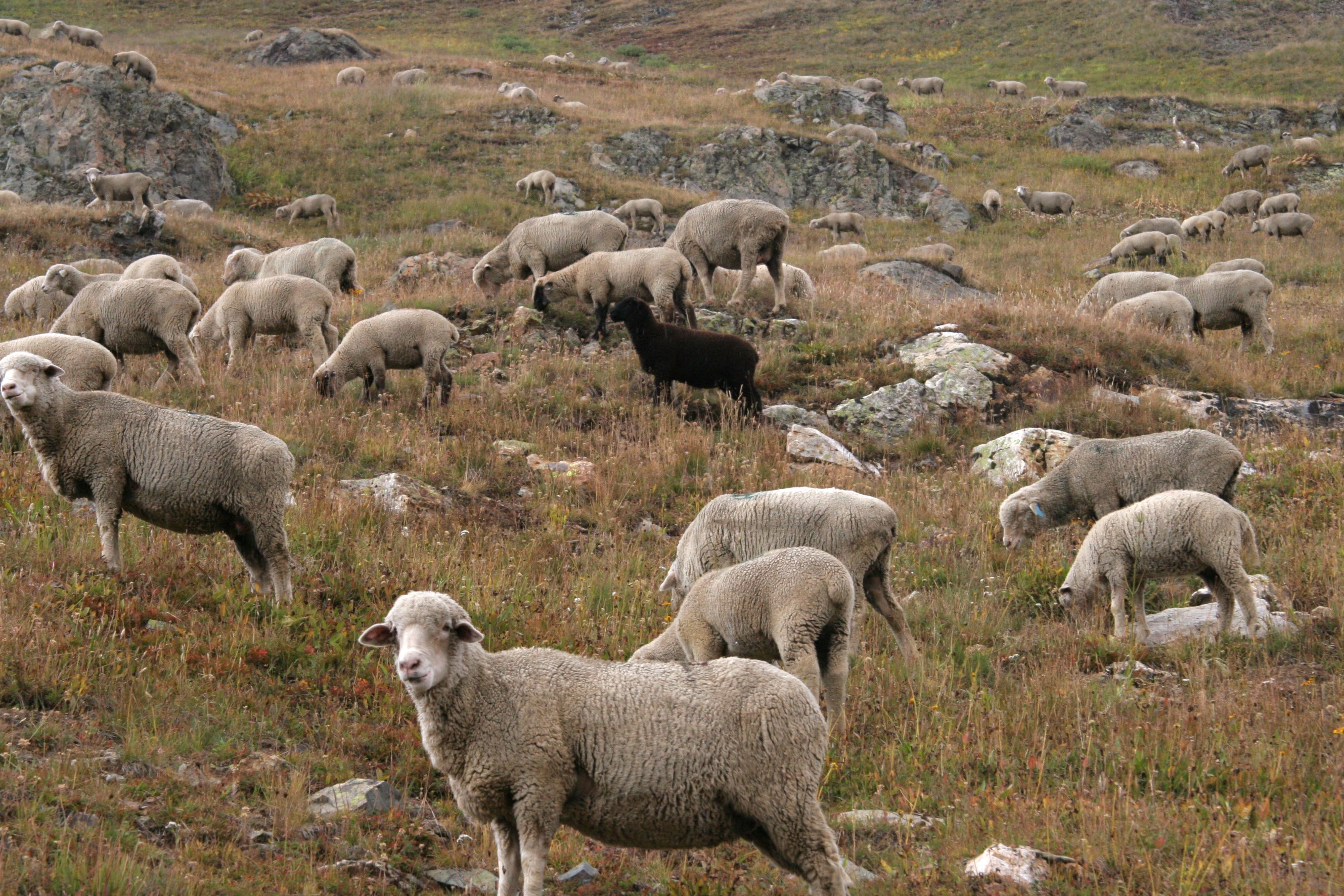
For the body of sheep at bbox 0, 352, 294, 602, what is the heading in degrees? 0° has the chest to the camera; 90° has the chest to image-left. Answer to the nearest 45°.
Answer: approximately 90°

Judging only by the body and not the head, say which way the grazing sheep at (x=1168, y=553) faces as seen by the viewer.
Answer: to the viewer's left

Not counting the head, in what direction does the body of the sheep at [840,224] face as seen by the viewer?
to the viewer's left

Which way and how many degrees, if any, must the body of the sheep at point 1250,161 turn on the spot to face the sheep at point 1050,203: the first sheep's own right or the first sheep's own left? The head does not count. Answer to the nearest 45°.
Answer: approximately 45° to the first sheep's own left

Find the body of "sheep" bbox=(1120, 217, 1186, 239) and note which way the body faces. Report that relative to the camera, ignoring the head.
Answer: to the viewer's left

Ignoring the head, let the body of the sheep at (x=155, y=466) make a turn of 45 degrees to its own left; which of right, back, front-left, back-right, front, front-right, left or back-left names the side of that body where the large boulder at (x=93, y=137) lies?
back-right

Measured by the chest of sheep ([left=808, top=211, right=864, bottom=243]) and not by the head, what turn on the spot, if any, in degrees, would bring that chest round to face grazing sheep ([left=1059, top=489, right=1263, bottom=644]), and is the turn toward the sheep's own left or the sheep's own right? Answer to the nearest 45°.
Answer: approximately 90° to the sheep's own left

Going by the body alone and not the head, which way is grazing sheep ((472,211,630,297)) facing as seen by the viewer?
to the viewer's left

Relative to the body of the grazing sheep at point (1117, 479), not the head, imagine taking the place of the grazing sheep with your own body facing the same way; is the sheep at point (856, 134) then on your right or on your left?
on your right

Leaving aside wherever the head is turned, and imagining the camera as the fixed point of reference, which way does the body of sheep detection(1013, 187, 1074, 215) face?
to the viewer's left

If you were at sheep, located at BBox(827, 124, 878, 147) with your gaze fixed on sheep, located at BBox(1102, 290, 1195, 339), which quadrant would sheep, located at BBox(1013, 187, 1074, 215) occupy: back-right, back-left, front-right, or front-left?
front-left

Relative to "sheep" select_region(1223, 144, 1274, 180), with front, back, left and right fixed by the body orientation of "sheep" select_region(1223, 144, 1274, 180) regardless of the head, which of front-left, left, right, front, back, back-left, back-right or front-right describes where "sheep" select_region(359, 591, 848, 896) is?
left

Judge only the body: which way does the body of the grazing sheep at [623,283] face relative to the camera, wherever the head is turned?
to the viewer's left

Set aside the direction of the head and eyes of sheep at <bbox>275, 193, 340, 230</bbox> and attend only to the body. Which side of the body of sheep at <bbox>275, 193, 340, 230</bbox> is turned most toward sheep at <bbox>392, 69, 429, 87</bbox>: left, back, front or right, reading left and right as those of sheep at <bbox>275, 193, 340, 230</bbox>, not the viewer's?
right
